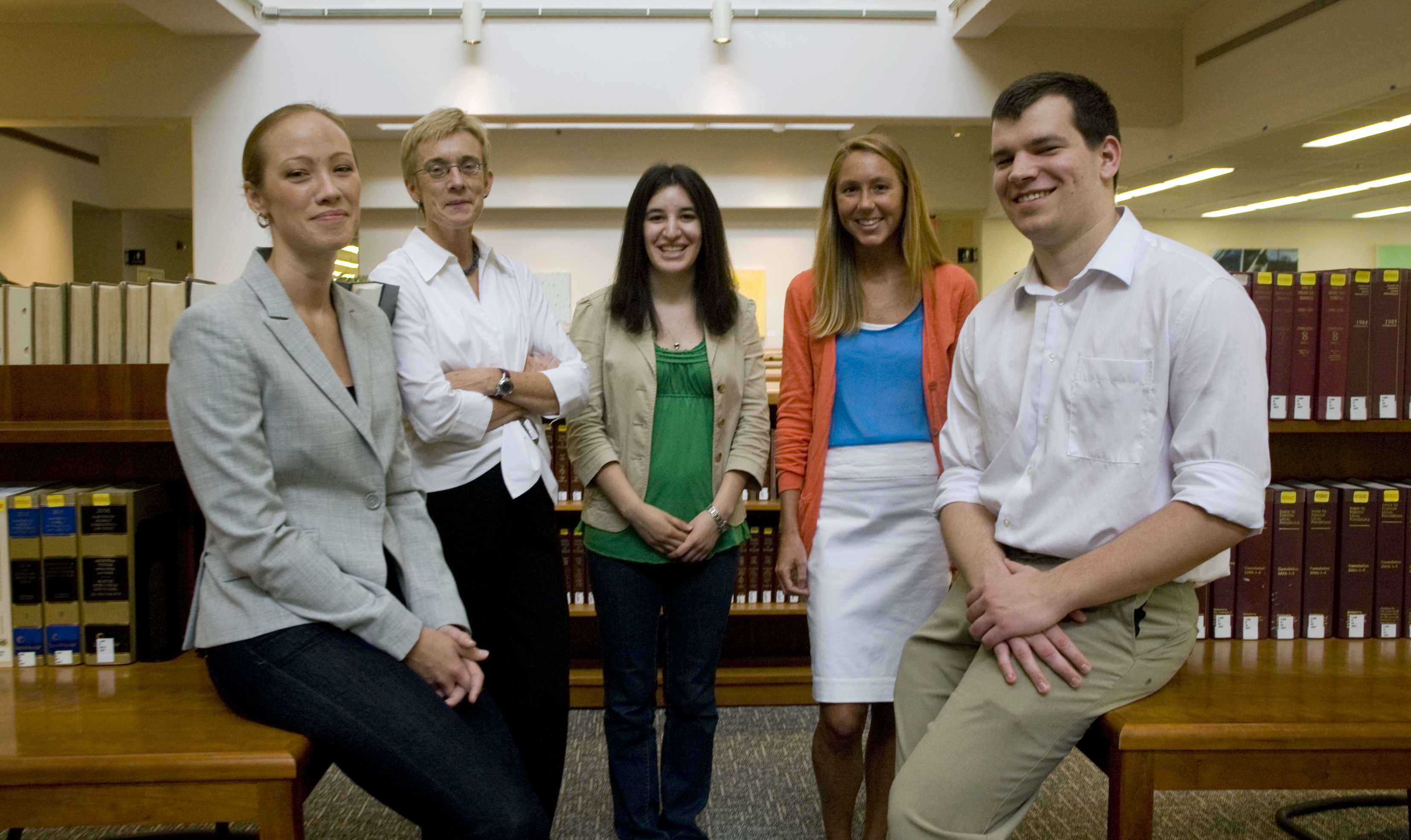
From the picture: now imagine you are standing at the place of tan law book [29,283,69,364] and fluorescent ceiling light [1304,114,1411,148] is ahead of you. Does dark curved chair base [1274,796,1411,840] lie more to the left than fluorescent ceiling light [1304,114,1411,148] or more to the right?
right

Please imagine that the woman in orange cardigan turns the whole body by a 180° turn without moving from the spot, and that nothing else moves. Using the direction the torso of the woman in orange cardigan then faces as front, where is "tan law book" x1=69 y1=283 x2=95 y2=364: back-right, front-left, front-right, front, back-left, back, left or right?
left

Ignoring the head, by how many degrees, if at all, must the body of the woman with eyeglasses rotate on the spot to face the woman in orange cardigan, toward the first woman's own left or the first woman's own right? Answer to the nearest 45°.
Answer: approximately 45° to the first woman's own left

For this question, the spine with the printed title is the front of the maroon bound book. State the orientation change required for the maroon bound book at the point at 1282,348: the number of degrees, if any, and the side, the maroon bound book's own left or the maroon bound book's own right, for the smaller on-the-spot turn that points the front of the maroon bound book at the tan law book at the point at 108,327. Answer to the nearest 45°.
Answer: approximately 135° to the maroon bound book's own right
